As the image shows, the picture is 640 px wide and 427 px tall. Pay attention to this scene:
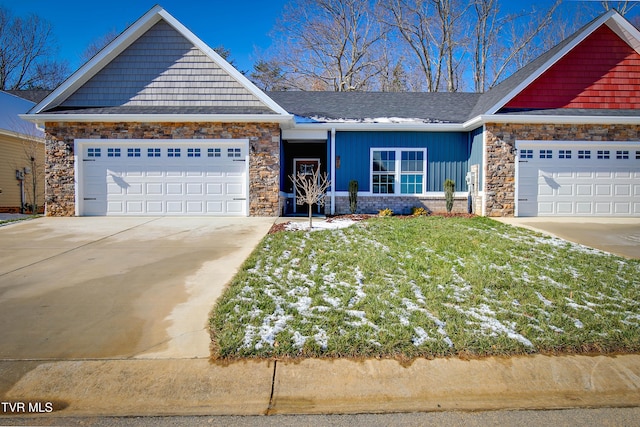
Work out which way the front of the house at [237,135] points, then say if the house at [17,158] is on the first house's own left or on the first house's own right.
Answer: on the first house's own right

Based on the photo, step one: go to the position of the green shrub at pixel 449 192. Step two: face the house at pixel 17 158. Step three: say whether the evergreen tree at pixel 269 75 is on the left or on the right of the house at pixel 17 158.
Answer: right

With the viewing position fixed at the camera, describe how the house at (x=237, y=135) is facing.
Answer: facing the viewer

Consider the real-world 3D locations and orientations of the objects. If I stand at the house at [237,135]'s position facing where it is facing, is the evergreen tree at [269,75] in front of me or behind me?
behind
